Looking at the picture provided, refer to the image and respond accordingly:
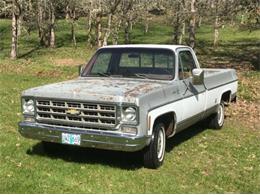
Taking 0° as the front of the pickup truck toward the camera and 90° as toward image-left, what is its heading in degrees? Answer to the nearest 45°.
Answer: approximately 45°
